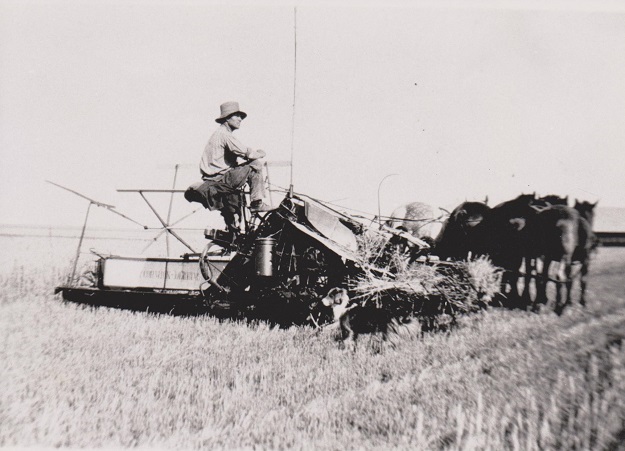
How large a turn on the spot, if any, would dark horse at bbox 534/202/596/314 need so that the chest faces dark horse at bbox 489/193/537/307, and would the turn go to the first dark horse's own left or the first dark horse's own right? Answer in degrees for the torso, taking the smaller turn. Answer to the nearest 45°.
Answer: approximately 135° to the first dark horse's own left

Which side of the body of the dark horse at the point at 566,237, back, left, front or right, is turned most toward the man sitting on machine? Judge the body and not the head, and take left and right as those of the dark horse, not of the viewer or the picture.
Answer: back

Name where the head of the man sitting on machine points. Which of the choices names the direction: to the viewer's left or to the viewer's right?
to the viewer's right

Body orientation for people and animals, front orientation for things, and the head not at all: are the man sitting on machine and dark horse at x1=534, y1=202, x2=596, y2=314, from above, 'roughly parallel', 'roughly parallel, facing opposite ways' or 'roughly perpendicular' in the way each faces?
roughly parallel

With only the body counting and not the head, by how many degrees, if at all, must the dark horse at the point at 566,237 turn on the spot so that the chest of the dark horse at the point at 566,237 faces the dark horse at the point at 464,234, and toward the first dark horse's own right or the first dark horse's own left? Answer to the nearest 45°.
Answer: approximately 135° to the first dark horse's own left

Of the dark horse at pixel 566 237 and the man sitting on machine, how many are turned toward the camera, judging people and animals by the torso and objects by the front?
0

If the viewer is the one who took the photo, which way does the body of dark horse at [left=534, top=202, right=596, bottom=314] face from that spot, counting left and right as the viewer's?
facing away from the viewer and to the right of the viewer

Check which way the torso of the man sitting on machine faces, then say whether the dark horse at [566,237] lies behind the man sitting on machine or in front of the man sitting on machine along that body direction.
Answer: in front

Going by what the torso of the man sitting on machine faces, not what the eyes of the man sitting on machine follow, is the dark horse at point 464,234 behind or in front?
in front

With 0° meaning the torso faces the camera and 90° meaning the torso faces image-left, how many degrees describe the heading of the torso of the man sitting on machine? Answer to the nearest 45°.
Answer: approximately 270°

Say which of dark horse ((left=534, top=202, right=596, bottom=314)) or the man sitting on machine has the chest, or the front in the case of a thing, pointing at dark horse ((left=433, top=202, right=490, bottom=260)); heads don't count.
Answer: the man sitting on machine

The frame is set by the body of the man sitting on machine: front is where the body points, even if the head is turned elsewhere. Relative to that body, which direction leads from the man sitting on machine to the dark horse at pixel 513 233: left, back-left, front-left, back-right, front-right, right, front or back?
front

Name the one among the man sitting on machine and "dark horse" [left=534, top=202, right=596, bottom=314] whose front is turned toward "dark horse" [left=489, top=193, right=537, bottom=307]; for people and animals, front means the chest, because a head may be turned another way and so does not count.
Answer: the man sitting on machine
